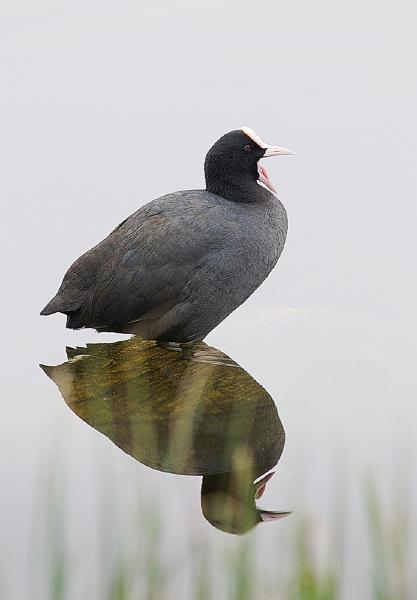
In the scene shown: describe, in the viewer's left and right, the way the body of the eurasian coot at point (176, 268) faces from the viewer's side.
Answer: facing to the right of the viewer
